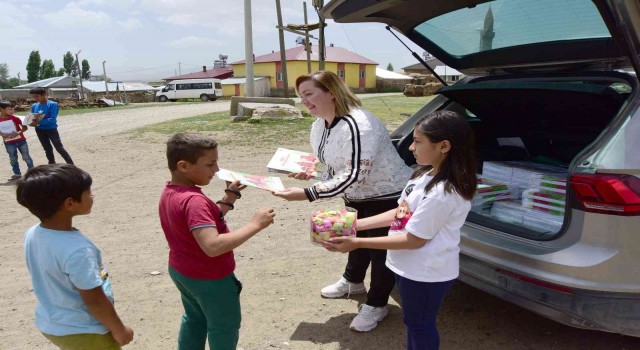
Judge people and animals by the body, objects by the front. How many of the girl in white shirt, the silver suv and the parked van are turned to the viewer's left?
2

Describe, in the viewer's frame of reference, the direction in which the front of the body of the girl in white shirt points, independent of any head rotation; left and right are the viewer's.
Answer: facing to the left of the viewer

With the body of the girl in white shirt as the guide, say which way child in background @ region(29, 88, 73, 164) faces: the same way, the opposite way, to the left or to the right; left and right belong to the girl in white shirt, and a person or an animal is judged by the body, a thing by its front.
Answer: to the left

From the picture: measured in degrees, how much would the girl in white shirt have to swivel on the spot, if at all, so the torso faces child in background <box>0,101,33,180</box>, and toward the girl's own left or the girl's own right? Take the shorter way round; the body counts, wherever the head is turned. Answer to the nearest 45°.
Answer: approximately 45° to the girl's own right

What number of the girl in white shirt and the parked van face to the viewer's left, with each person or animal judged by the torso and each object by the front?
2

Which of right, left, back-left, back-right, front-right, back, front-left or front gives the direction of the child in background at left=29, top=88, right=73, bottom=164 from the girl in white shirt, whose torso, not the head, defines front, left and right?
front-right

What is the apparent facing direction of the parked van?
to the viewer's left

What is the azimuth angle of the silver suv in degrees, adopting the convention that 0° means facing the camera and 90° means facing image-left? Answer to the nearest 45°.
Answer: approximately 225°

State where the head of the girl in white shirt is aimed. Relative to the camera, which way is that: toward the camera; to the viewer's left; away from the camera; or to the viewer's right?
to the viewer's left

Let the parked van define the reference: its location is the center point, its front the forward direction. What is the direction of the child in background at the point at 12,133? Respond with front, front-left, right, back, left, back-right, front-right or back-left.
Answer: left

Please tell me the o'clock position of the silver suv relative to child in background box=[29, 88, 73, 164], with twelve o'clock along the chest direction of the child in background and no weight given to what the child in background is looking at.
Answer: The silver suv is roughly at 10 o'clock from the child in background.

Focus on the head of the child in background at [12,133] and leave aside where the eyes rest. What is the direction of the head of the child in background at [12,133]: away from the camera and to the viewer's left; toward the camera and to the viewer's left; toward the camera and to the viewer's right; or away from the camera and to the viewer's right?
toward the camera and to the viewer's right

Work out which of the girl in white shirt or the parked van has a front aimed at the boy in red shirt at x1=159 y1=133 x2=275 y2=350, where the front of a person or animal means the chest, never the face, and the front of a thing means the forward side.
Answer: the girl in white shirt

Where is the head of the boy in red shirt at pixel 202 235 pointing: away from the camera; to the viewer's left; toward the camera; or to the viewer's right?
to the viewer's right
